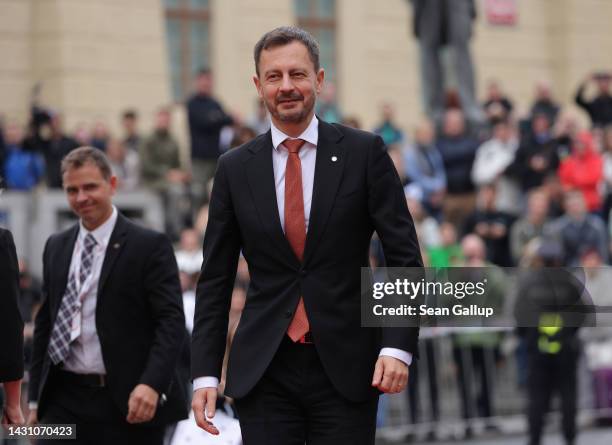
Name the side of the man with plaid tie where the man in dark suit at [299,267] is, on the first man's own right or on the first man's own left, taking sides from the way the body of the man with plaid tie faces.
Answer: on the first man's own left

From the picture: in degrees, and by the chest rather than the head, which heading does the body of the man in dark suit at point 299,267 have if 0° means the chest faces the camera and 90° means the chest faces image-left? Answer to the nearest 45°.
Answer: approximately 0°

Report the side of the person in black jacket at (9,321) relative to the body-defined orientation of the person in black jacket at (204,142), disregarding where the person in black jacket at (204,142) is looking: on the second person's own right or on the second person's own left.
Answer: on the second person's own right

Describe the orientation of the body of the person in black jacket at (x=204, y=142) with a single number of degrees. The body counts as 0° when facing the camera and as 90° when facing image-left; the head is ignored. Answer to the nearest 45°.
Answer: approximately 315°

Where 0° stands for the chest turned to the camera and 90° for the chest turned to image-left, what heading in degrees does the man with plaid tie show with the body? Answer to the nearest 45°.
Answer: approximately 45°

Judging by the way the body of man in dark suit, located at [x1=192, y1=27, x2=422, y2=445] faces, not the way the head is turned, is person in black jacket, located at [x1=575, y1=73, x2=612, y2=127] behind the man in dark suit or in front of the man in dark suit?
behind
